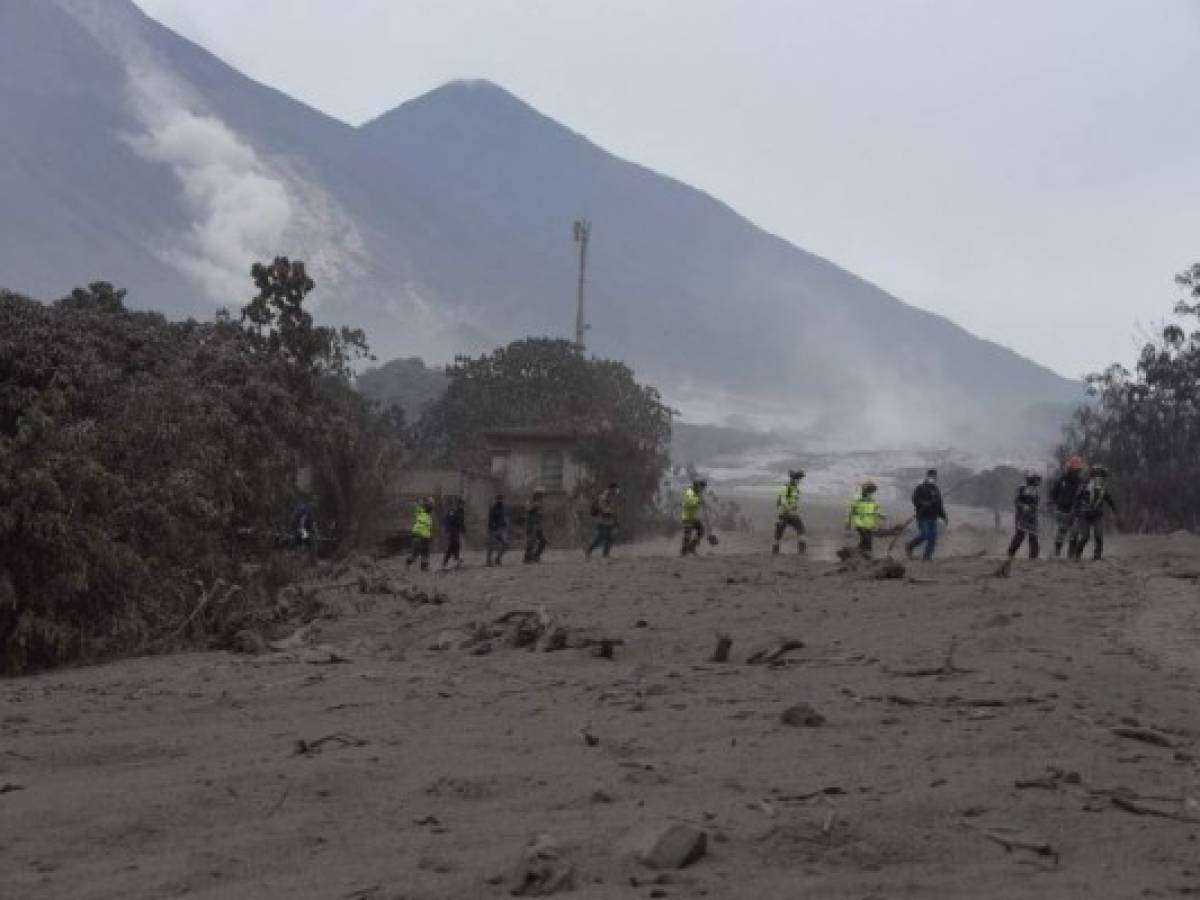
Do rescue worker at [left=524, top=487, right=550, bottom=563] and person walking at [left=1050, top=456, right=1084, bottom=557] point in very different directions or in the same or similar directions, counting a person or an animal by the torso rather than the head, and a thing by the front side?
same or similar directions
